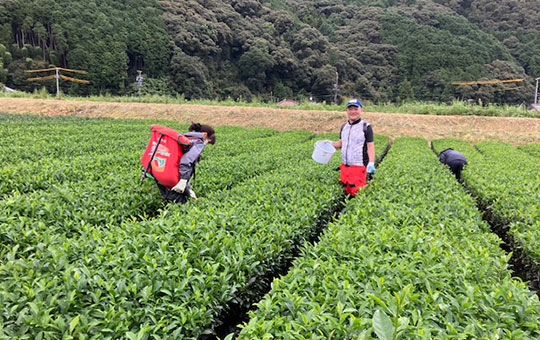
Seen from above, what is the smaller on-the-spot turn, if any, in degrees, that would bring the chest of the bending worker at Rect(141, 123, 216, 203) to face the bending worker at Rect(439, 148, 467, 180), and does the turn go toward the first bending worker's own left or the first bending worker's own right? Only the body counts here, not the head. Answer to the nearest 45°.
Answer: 0° — they already face them

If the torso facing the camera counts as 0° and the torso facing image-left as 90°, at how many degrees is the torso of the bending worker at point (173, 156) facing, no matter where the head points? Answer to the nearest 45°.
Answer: approximately 270°

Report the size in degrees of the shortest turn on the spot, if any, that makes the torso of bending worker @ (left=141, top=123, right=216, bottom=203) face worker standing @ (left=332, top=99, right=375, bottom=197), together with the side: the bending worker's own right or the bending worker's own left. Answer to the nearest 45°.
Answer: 0° — they already face them
